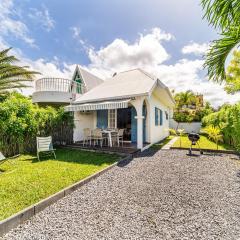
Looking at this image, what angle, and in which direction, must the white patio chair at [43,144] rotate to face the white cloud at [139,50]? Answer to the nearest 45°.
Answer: approximately 90° to its left

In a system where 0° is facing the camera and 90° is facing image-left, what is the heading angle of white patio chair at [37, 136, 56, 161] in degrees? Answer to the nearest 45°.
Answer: approximately 315°

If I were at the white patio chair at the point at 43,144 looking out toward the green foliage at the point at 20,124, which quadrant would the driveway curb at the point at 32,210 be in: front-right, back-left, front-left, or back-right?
back-left

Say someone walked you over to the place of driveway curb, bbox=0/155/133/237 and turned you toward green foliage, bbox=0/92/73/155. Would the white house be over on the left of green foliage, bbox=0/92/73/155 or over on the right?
right
